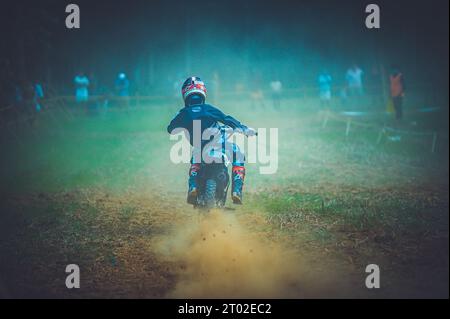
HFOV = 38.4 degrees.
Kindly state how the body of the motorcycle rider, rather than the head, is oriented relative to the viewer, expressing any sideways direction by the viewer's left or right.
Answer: facing away from the viewer

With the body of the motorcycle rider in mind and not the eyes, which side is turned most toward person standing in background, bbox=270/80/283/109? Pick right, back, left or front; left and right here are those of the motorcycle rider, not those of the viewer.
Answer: front

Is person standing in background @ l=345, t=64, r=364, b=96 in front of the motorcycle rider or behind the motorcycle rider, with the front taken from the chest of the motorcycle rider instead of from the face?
in front

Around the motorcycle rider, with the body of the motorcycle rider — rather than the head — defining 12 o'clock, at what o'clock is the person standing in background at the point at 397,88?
The person standing in background is roughly at 1 o'clock from the motorcycle rider.

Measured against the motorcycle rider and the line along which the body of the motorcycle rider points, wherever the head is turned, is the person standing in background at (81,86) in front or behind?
in front
